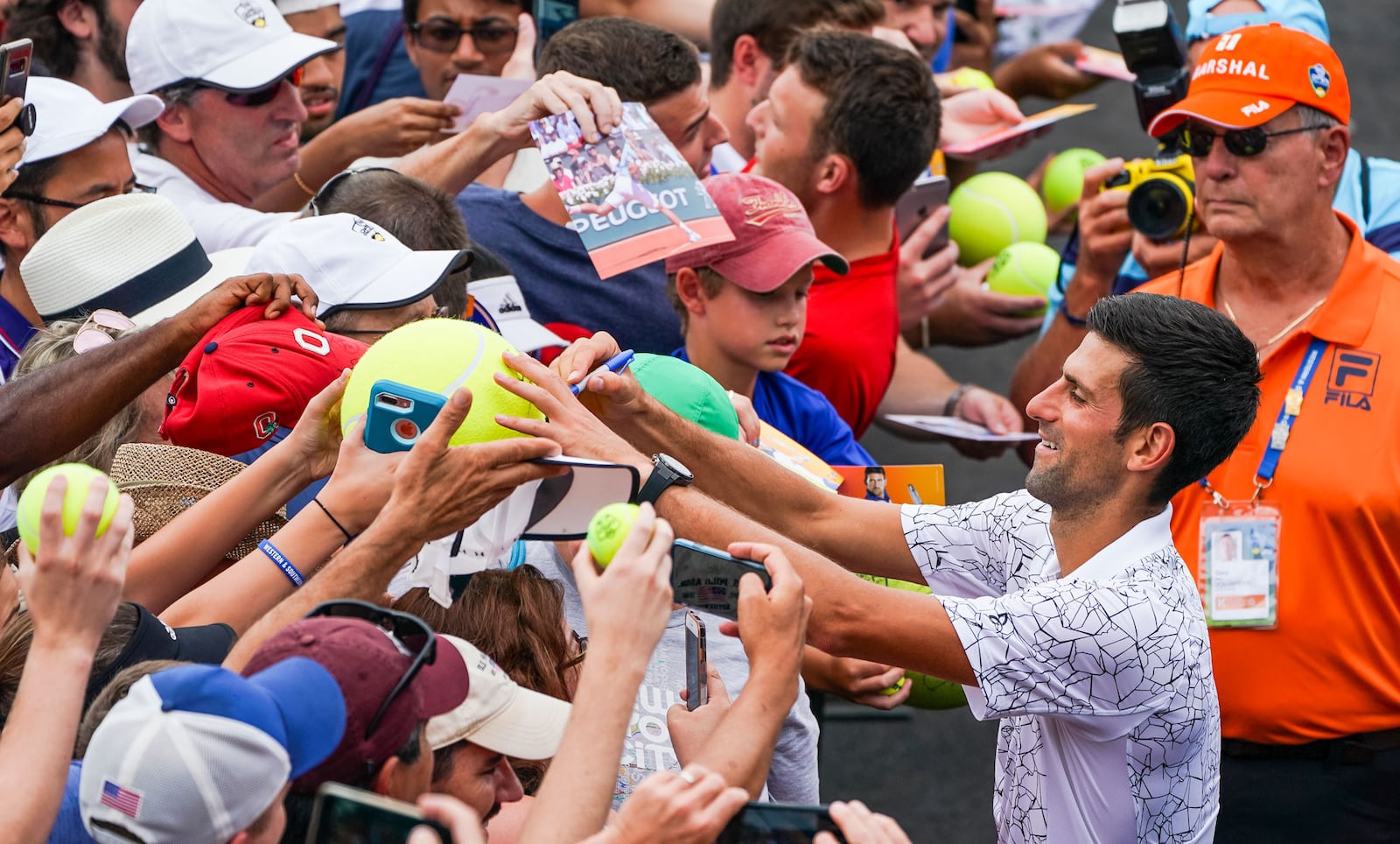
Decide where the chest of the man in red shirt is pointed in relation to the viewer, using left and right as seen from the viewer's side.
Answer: facing to the left of the viewer

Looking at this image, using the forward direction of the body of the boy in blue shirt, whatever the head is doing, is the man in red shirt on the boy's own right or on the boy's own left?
on the boy's own left

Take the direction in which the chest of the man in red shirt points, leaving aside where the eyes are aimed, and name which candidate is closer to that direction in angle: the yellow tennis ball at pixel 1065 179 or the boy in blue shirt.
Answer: the boy in blue shirt

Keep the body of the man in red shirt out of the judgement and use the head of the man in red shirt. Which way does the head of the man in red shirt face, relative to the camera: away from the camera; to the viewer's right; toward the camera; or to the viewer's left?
to the viewer's left

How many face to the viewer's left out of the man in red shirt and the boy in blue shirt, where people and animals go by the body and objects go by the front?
1

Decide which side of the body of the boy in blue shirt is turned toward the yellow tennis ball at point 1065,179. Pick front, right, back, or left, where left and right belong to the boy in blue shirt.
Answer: left
